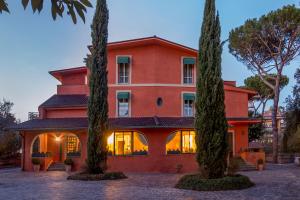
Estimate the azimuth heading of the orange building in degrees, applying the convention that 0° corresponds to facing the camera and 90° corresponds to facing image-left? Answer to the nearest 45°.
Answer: approximately 0°

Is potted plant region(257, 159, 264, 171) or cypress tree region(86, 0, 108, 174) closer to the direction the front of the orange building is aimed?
the cypress tree

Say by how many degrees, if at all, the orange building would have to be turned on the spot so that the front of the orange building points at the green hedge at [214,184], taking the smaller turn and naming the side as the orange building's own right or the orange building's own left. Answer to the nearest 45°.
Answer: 0° — it already faces it

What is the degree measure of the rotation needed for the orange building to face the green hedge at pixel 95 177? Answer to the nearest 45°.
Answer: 0° — it already faces it

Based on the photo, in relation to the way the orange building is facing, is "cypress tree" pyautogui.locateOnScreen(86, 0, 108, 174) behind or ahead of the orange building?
ahead

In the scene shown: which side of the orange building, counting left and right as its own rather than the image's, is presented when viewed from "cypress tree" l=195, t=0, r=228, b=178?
front

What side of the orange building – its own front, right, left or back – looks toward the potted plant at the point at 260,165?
left
